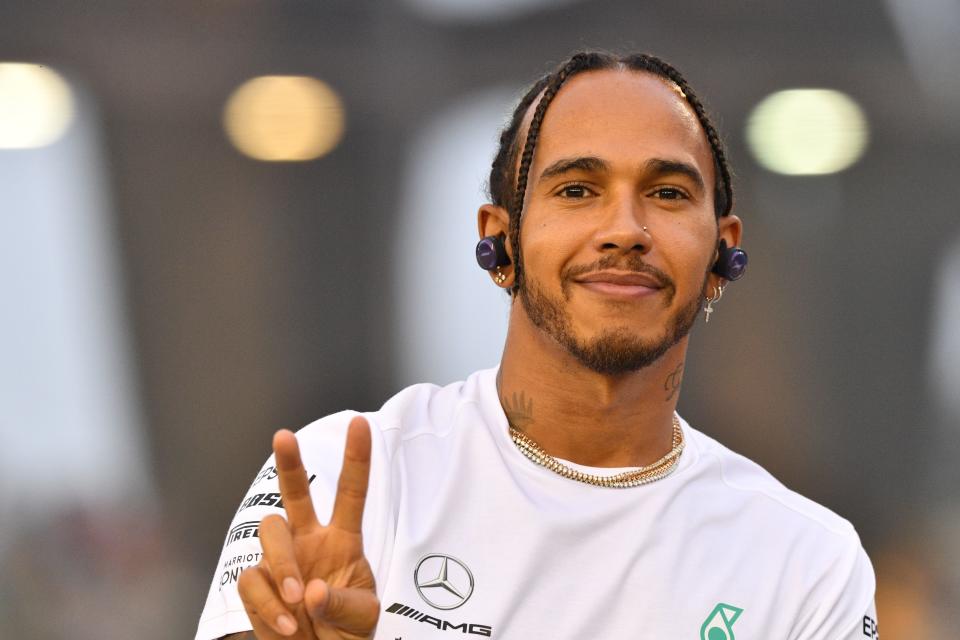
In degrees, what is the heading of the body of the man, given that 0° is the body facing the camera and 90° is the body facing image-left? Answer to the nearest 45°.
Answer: approximately 0°
